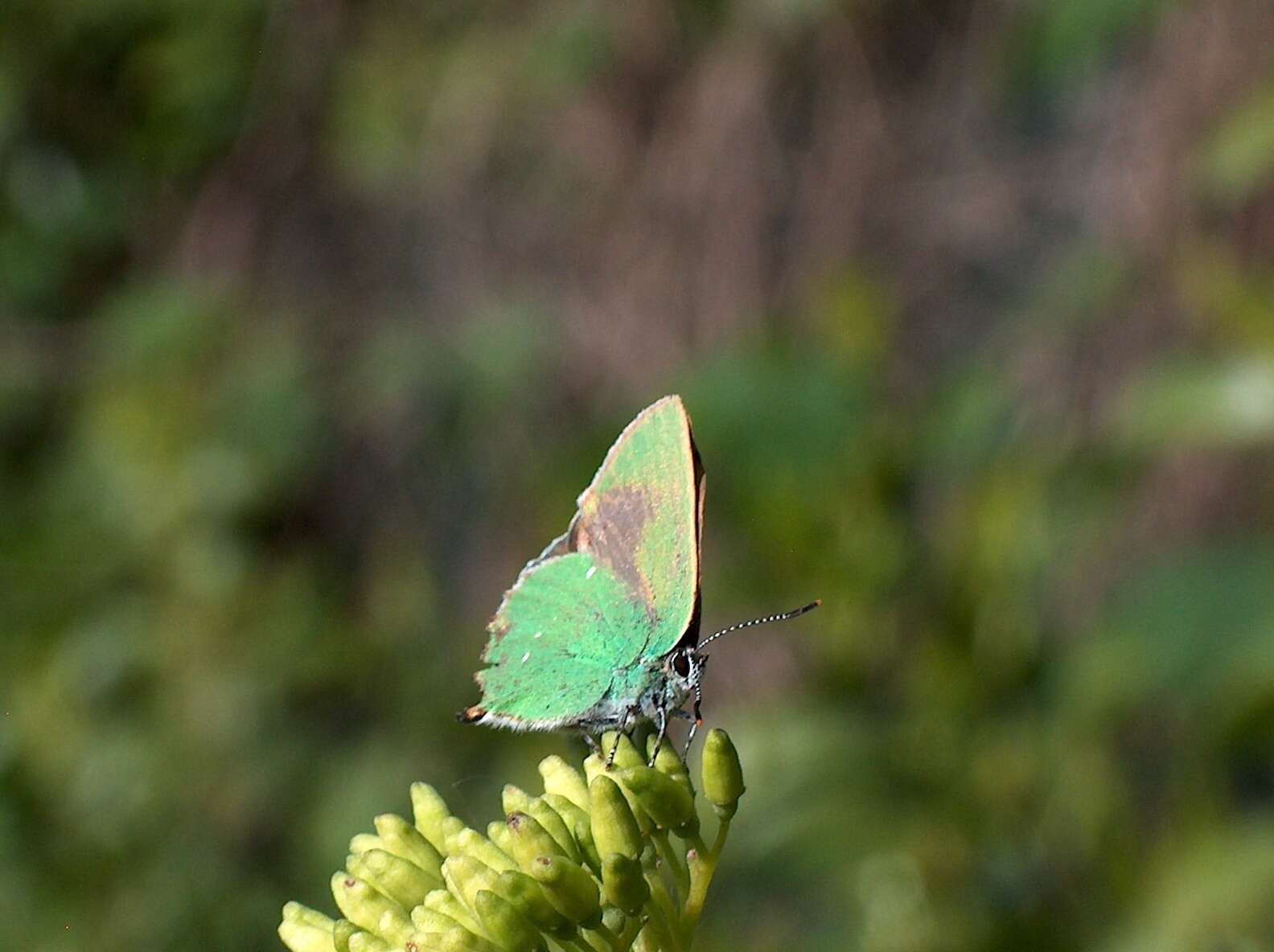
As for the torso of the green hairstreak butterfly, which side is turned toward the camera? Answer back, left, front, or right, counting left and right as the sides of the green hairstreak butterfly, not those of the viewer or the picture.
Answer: right
